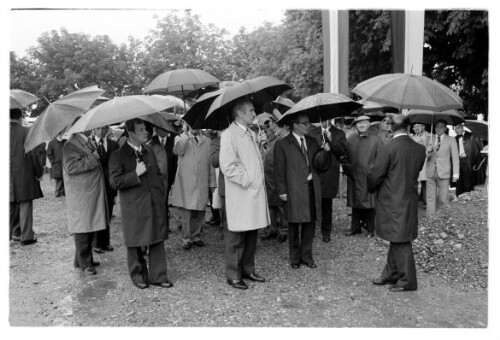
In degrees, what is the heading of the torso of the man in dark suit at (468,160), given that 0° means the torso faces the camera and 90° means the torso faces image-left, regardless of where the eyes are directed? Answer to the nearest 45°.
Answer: approximately 45°

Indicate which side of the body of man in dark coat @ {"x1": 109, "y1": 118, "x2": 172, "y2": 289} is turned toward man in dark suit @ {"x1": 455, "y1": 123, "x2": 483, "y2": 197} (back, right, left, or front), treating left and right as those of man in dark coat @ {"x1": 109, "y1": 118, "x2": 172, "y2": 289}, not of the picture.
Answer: left

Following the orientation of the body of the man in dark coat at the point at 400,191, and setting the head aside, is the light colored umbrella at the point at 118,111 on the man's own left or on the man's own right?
on the man's own left

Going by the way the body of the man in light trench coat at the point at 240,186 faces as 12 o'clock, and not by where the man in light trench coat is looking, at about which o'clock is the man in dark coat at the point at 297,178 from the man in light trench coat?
The man in dark coat is roughly at 9 o'clock from the man in light trench coat.

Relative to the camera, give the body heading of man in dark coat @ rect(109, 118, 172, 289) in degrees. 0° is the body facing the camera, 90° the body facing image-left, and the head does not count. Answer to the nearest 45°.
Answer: approximately 315°

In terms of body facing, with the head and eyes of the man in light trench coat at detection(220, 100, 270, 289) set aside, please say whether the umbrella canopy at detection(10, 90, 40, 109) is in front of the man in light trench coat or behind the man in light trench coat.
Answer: behind

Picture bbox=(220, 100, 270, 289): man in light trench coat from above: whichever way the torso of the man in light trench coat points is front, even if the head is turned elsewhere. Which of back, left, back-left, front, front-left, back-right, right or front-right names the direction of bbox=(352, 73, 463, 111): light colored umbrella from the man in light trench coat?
front-left

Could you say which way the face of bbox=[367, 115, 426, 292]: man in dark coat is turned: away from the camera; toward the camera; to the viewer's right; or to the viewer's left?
away from the camera

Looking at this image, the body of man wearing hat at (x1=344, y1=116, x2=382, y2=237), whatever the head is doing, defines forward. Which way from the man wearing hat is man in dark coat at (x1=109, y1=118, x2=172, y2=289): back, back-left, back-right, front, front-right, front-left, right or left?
front-right

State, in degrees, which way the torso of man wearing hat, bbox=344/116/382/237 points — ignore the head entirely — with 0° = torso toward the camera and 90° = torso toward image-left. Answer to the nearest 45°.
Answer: approximately 0°

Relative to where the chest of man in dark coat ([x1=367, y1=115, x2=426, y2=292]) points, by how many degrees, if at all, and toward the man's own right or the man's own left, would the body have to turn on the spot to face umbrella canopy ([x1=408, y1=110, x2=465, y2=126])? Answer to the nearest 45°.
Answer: approximately 45° to the man's own right
